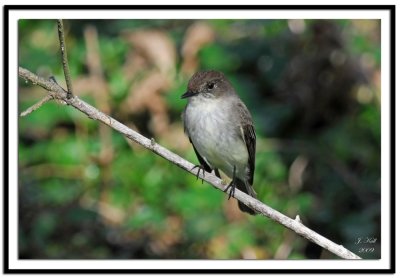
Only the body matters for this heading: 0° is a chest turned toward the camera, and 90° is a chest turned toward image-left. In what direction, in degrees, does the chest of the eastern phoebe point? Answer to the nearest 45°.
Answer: approximately 45°

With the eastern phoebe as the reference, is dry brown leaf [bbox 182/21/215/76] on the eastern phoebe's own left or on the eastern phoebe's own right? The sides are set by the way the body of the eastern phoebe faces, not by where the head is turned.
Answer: on the eastern phoebe's own right
